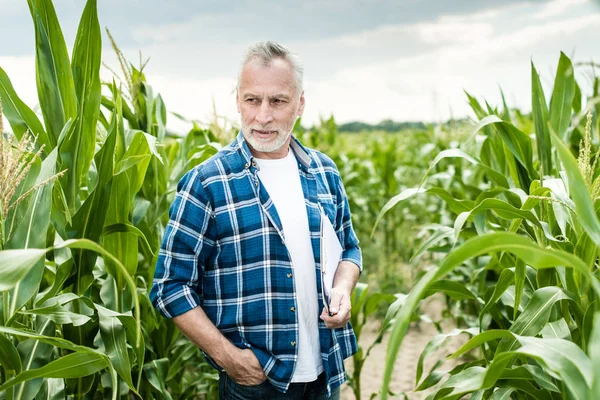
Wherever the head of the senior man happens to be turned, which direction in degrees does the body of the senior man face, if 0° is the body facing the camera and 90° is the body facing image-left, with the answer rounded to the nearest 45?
approximately 315°
